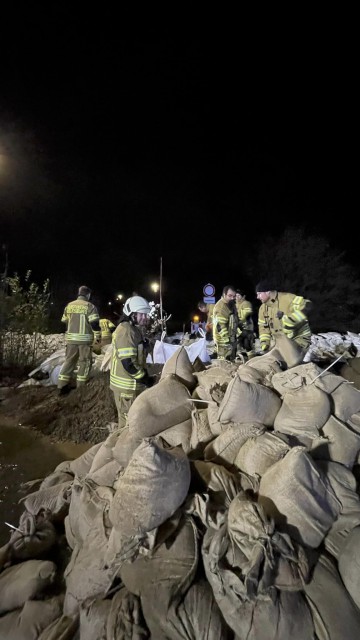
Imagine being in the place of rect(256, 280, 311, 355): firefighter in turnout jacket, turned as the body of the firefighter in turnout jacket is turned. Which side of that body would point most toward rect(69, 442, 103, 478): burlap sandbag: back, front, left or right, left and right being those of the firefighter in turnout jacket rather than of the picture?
front

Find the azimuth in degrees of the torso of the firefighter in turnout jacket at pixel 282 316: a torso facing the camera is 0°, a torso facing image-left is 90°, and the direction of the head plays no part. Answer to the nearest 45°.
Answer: approximately 45°

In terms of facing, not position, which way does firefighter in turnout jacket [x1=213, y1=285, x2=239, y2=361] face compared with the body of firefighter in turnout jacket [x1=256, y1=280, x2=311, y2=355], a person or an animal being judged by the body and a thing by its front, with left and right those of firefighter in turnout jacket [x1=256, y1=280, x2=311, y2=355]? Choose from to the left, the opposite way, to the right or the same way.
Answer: to the left

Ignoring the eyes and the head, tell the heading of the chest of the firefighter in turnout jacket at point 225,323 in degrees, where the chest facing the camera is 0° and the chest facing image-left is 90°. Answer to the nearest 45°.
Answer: approximately 315°

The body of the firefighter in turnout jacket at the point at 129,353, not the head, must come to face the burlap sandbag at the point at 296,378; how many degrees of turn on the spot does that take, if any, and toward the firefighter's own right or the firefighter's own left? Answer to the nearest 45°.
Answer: approximately 45° to the firefighter's own right

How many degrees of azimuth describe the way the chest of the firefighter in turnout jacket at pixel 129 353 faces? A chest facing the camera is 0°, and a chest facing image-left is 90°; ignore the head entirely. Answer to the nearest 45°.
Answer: approximately 270°

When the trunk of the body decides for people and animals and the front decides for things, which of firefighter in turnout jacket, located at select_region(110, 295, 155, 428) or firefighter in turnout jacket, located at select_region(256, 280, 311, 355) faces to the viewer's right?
firefighter in turnout jacket, located at select_region(110, 295, 155, 428)

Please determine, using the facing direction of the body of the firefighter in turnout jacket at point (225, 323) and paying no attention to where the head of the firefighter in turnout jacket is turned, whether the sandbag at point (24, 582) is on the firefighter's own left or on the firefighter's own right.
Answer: on the firefighter's own right

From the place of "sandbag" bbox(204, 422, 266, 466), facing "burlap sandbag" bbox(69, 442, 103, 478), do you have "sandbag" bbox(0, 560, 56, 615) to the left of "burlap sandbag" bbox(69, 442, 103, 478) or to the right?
left

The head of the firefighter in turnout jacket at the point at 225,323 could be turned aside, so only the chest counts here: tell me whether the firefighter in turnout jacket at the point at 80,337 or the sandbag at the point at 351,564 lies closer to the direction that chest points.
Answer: the sandbag

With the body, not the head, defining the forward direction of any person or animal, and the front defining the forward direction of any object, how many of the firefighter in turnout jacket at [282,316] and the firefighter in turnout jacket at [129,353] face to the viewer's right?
1

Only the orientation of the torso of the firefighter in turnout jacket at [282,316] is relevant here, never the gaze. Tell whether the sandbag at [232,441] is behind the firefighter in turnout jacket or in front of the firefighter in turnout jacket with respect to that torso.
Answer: in front

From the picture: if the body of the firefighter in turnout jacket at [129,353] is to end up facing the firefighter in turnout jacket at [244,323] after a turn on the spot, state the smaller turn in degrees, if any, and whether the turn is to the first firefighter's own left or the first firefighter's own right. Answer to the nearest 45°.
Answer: approximately 45° to the first firefighter's own left

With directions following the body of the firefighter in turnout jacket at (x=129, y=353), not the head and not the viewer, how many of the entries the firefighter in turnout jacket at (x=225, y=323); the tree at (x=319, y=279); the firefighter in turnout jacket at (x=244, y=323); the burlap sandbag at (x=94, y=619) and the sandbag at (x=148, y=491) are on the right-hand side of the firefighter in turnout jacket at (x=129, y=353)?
2
